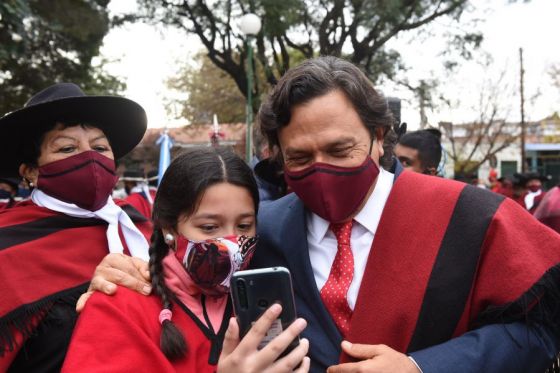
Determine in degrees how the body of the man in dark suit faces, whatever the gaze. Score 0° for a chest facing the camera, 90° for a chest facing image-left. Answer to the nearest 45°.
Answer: approximately 45°

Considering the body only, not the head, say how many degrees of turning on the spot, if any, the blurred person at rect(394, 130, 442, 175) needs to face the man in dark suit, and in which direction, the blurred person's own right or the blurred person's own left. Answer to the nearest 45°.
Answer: approximately 45° to the blurred person's own left

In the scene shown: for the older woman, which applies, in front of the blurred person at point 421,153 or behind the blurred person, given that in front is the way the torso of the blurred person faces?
in front

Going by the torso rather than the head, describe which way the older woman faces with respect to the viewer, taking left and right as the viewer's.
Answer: facing the viewer and to the right of the viewer

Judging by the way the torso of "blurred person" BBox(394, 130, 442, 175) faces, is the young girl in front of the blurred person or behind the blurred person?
in front

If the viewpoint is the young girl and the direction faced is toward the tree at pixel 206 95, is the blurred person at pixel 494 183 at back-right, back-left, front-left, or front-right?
front-right

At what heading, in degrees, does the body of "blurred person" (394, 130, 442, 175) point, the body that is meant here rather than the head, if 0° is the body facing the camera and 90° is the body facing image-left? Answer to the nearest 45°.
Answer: approximately 45°

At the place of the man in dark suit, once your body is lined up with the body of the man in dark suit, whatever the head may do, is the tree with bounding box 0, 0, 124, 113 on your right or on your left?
on your right

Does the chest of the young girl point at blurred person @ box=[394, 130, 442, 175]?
no

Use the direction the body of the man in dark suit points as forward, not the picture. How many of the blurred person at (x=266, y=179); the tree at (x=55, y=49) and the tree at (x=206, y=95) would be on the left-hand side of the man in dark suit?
0

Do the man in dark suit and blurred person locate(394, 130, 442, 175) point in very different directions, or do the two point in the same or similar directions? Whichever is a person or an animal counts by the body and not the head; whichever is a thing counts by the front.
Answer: same or similar directions

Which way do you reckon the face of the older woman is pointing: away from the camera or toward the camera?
toward the camera

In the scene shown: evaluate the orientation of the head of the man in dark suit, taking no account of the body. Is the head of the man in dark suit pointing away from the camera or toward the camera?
toward the camera

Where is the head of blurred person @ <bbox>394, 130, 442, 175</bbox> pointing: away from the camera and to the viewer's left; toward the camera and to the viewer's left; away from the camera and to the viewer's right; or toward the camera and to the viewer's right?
toward the camera and to the viewer's left

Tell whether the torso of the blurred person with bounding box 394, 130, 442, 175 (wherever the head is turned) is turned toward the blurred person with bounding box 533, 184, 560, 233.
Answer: no

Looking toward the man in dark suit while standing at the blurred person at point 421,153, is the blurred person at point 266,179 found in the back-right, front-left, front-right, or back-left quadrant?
front-right

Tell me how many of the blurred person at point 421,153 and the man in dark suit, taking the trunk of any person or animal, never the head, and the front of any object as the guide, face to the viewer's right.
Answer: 0

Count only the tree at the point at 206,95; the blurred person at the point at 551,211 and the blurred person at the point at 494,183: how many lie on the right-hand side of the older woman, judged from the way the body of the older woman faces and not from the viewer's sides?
0

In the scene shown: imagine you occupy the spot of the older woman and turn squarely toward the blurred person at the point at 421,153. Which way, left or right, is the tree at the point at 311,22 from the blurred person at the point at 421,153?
left

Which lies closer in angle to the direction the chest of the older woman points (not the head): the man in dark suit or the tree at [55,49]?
the man in dark suit

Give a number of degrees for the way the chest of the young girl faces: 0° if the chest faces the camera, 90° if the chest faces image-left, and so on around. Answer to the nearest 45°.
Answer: approximately 315°
